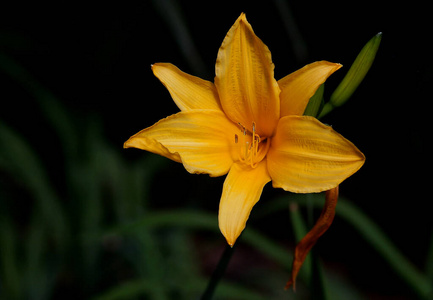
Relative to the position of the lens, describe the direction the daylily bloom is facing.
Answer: facing the viewer
